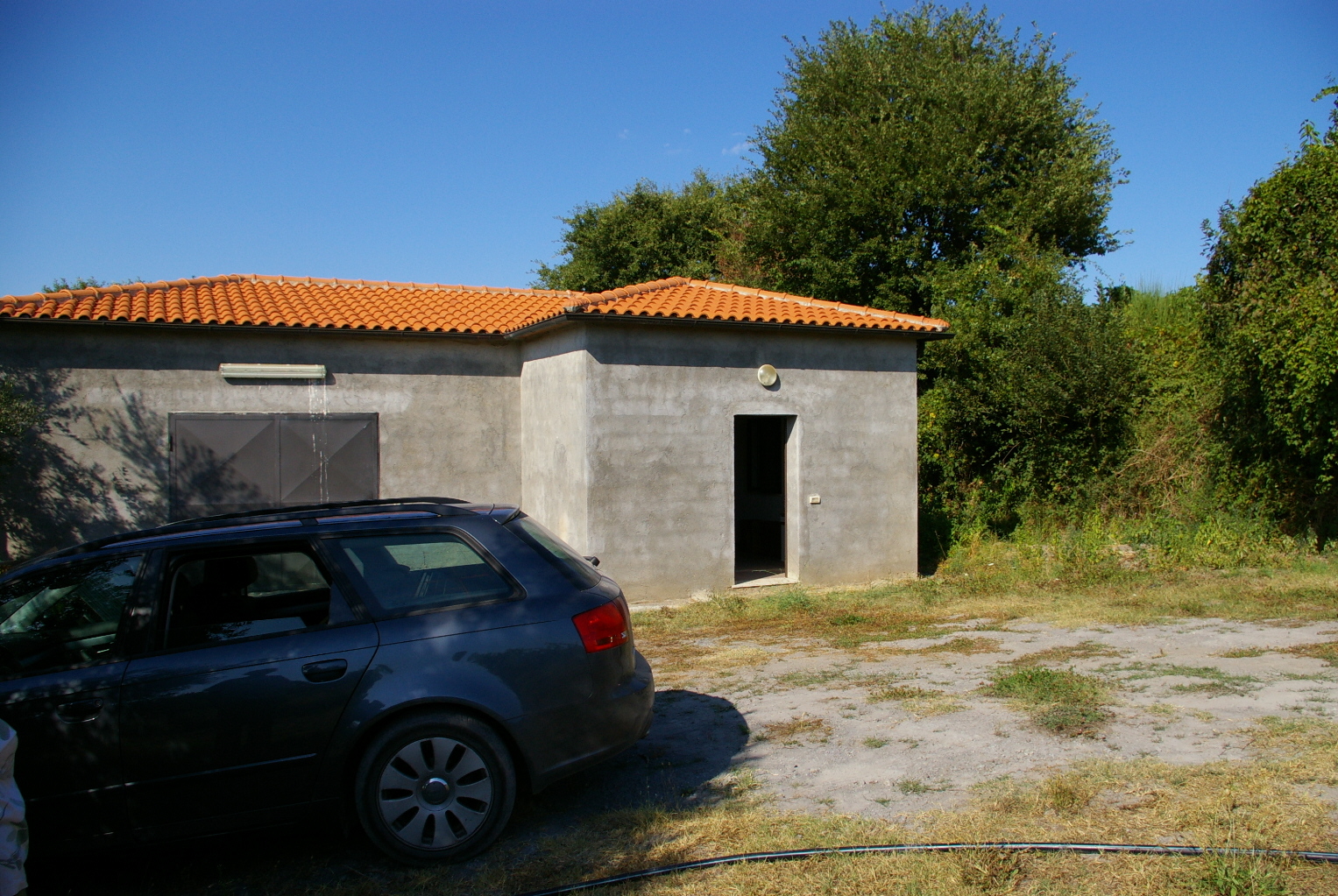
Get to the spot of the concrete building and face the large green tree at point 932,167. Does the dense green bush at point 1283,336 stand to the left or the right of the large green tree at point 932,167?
right

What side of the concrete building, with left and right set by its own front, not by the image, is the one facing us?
front

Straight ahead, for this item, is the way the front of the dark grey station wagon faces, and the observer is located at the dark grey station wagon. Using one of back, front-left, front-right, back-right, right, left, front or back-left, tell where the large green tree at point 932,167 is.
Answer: back-right

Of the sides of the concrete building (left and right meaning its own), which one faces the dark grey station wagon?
front

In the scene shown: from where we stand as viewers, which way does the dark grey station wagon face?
facing to the left of the viewer

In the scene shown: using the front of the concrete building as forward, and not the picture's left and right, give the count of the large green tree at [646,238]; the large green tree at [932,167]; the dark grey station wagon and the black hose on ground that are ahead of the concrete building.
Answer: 2

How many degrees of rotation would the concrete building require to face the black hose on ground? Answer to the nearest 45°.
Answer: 0° — it already faces it

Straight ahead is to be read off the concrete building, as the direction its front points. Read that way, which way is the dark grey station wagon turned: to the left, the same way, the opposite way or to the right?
to the right

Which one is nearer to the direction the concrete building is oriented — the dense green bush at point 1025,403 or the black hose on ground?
the black hose on ground

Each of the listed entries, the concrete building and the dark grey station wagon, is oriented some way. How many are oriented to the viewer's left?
1

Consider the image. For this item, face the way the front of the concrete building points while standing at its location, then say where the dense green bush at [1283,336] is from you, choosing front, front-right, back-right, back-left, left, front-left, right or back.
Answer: left

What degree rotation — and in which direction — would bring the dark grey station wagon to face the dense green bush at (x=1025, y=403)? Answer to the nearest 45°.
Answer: approximately 135° to its right

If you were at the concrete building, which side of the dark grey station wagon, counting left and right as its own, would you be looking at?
right
